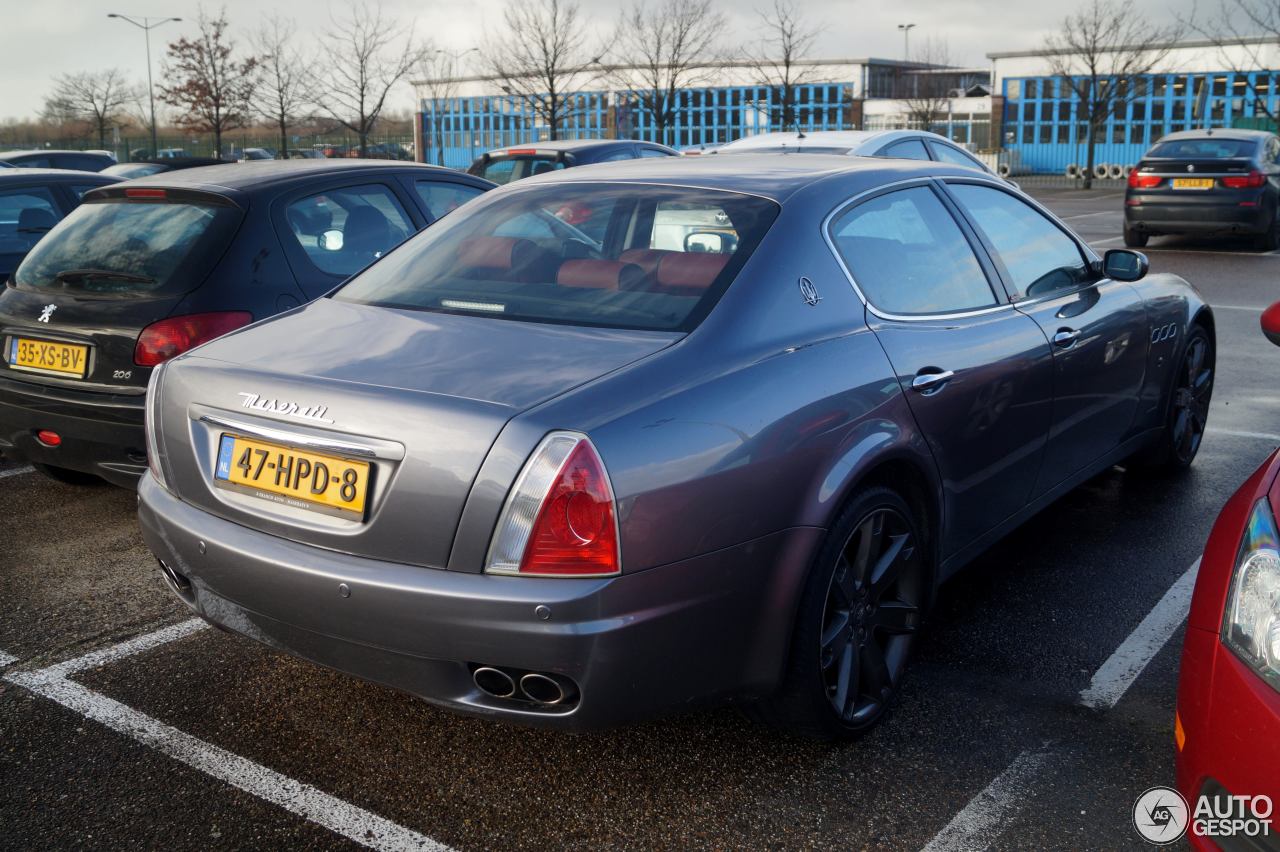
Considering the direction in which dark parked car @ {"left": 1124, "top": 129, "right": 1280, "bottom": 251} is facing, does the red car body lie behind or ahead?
behind

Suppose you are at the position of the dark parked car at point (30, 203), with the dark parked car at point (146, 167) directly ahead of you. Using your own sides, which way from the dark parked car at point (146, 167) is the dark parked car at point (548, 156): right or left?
right

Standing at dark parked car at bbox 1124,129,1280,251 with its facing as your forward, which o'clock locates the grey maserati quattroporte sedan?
The grey maserati quattroporte sedan is roughly at 6 o'clock from the dark parked car.

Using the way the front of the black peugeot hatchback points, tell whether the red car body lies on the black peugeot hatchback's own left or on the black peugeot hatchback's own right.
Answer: on the black peugeot hatchback's own right

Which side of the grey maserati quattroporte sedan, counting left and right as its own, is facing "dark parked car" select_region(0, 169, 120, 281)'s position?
left

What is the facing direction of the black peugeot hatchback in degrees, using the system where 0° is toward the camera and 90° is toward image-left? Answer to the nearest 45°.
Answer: approximately 225°

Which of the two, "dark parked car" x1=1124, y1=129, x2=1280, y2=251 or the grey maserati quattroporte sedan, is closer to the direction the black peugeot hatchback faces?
the dark parked car

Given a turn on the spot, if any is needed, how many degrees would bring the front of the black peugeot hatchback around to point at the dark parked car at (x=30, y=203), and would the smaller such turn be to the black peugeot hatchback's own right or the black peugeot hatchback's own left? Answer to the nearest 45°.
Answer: approximately 45° to the black peugeot hatchback's own left

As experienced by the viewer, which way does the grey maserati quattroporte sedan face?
facing away from the viewer and to the right of the viewer

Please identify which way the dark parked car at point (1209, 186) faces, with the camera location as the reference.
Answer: facing away from the viewer

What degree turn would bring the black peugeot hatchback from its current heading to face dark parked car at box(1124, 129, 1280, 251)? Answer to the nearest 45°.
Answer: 0° — it already faces it

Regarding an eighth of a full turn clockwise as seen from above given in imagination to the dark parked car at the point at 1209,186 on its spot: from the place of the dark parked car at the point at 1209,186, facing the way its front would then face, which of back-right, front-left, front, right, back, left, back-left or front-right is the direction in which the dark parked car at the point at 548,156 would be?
back

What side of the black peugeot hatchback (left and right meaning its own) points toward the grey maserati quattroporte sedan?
right
